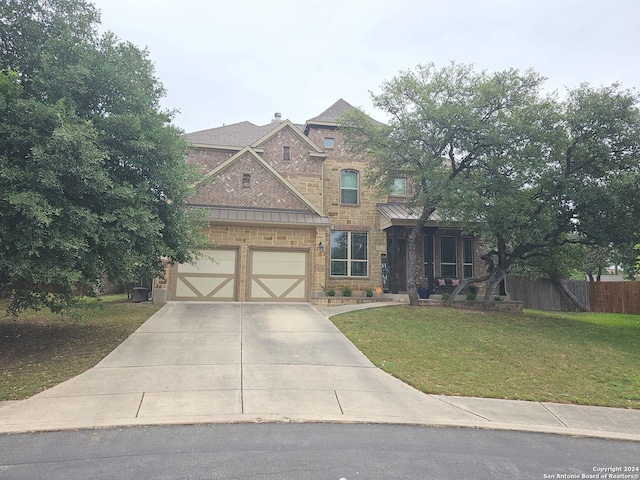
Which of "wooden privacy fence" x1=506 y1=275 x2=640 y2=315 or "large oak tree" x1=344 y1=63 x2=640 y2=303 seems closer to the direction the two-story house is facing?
the large oak tree

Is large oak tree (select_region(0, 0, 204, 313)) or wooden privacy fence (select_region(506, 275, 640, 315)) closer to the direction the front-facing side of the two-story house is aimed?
the large oak tree

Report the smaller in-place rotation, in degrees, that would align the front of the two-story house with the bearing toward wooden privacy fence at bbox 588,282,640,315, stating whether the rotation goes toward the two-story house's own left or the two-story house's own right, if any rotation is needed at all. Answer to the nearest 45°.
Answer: approximately 90° to the two-story house's own left

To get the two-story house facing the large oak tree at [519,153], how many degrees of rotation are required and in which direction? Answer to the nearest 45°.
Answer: approximately 45° to its left

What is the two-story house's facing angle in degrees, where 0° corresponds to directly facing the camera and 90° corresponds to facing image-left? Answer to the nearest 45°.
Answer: approximately 0°

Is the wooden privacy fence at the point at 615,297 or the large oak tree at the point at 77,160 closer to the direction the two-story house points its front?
the large oak tree

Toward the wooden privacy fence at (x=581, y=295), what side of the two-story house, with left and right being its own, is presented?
left

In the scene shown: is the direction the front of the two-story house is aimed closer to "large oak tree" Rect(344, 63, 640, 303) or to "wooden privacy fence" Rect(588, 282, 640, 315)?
the large oak tree
